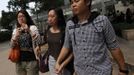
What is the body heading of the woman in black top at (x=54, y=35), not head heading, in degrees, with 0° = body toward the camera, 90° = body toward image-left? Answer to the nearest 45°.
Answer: approximately 45°

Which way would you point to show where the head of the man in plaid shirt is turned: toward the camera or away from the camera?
toward the camera

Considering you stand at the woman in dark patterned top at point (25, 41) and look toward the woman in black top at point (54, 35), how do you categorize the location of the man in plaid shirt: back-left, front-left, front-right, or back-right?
front-right

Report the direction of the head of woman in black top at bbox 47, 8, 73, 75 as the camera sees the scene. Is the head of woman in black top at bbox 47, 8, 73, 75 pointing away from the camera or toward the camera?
toward the camera

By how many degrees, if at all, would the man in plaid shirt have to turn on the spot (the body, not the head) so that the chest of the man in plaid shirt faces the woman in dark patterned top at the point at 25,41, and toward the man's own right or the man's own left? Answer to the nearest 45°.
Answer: approximately 90° to the man's own right

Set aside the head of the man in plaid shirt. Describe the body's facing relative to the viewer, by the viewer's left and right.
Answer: facing the viewer and to the left of the viewer

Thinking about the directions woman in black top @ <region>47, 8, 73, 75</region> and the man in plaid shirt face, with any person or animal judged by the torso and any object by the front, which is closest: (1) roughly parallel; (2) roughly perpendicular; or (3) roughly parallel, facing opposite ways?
roughly parallel

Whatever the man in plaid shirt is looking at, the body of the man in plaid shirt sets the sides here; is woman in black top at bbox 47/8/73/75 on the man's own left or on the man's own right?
on the man's own right

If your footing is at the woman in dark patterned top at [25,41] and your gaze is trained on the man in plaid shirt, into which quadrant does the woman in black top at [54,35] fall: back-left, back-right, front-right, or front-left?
front-left

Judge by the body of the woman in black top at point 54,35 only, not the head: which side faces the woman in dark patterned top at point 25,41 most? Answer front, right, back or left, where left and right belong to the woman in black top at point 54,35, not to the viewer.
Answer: right
